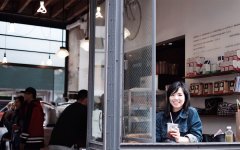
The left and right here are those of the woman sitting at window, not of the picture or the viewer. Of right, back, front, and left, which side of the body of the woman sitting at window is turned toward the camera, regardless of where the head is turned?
front

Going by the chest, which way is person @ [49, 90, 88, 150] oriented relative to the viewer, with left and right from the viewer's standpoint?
facing away from the viewer and to the right of the viewer

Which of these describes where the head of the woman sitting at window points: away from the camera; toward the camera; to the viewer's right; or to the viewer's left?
toward the camera

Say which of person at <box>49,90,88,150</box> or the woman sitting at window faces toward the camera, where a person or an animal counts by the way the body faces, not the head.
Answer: the woman sitting at window

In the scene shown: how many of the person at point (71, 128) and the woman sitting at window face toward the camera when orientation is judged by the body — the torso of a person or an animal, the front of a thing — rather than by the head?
1

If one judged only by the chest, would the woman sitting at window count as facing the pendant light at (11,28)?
no

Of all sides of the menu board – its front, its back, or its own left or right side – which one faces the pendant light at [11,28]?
right

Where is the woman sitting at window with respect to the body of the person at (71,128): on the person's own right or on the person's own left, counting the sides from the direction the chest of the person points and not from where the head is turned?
on the person's own right

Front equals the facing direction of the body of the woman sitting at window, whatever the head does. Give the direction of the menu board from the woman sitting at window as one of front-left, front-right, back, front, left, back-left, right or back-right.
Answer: back

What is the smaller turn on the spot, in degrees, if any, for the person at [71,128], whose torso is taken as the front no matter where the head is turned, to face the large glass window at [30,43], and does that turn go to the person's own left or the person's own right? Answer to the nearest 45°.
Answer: approximately 45° to the person's own left

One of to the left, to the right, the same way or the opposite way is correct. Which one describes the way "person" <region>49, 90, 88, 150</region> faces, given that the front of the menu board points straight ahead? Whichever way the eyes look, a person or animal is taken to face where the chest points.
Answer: the opposite way

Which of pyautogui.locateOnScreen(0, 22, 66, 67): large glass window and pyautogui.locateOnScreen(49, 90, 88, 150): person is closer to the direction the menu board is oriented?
the person

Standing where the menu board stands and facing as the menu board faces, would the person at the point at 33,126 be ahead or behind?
ahead

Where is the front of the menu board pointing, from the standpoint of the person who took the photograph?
facing the viewer and to the left of the viewer
